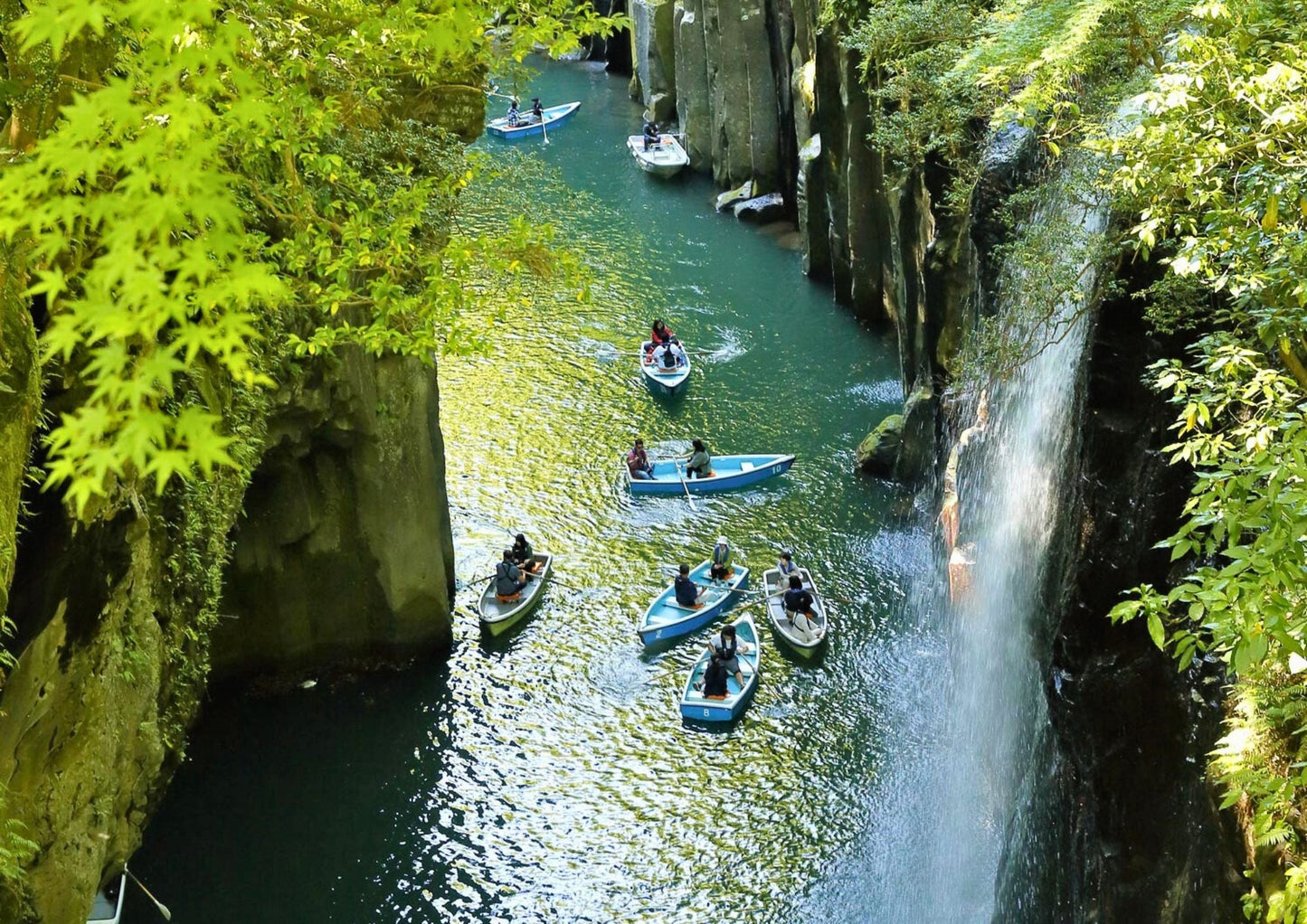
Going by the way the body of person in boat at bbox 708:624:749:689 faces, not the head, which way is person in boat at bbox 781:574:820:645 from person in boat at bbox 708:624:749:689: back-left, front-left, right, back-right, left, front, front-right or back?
back-left

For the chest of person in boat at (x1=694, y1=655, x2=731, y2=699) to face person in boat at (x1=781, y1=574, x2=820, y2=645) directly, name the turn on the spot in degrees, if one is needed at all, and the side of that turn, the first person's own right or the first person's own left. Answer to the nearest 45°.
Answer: approximately 45° to the first person's own right

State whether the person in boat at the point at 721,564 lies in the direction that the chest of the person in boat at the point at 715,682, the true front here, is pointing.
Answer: yes

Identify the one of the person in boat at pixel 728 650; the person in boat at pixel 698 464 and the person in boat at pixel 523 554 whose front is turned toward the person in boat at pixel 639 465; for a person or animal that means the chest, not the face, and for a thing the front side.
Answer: the person in boat at pixel 698 464

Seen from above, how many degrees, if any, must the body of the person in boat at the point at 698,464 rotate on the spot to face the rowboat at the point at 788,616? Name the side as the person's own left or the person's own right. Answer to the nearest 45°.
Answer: approximately 90° to the person's own left

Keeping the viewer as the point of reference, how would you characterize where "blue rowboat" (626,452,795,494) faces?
facing to the right of the viewer

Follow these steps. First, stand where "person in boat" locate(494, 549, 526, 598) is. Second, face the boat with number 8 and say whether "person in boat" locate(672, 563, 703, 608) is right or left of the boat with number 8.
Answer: left

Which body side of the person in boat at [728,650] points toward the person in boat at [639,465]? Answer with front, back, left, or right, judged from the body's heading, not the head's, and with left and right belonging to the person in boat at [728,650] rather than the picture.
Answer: back

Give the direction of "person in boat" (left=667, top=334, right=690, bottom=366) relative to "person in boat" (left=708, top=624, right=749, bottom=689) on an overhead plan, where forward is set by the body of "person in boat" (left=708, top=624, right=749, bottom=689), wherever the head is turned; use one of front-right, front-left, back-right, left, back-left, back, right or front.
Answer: back

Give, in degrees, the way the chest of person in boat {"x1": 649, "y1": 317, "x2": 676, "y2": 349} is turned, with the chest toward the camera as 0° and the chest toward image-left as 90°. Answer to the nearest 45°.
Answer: approximately 0°
